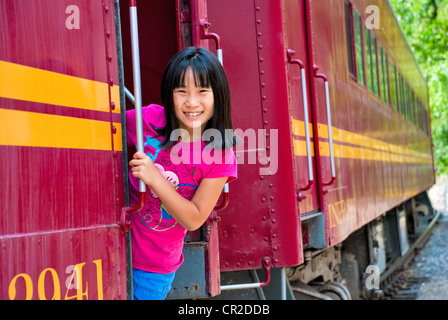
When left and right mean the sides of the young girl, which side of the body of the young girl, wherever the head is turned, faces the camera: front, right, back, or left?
front
